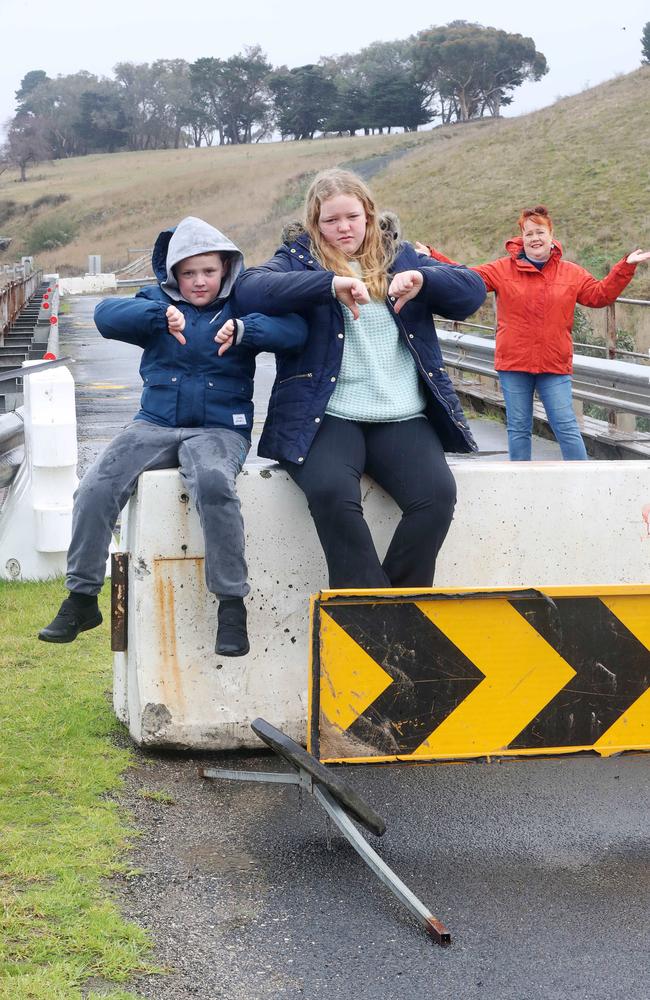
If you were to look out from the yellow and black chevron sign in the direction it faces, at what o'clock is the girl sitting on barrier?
The girl sitting on barrier is roughly at 5 o'clock from the yellow and black chevron sign.

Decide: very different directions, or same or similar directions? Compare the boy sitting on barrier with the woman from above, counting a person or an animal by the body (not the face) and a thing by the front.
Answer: same or similar directions

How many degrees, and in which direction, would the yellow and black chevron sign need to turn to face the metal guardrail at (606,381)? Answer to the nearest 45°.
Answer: approximately 180°

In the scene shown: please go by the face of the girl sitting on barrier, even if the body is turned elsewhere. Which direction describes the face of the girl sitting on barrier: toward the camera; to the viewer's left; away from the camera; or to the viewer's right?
toward the camera

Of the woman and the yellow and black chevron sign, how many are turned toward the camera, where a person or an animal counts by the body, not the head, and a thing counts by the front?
2

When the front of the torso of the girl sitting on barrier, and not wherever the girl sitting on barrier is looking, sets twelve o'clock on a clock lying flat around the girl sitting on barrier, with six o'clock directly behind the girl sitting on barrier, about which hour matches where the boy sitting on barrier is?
The boy sitting on barrier is roughly at 3 o'clock from the girl sitting on barrier.

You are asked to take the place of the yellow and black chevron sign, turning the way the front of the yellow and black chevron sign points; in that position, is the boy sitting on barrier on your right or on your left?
on your right

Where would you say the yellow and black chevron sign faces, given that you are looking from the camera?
facing the viewer

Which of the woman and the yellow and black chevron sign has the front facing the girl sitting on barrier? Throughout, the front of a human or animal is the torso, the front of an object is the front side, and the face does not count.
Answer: the woman

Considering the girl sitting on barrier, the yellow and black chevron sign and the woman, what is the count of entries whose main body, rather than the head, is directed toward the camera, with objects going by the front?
3

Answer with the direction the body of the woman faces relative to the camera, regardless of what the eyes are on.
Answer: toward the camera

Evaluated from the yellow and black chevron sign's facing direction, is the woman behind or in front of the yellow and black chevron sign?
behind

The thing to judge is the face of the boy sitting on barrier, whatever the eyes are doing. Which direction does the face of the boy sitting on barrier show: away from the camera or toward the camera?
toward the camera

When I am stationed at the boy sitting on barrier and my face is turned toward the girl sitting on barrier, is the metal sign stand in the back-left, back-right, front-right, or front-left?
front-right
